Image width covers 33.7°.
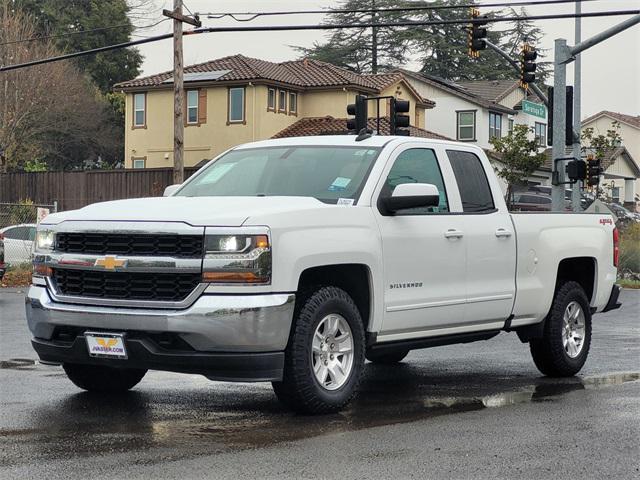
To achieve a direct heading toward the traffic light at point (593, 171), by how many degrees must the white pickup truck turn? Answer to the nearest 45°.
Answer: approximately 135° to its right

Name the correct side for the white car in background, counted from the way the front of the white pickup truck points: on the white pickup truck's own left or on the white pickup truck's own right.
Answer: on the white pickup truck's own right

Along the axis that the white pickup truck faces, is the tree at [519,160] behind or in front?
behind

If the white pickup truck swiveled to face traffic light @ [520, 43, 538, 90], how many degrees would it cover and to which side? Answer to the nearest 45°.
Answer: approximately 135° to its right

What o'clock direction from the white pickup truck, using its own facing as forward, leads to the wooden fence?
The wooden fence is roughly at 4 o'clock from the white pickup truck.

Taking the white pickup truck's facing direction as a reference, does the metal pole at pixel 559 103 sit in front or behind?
behind

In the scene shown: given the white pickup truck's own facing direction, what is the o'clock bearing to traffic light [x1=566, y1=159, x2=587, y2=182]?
The traffic light is roughly at 5 o'clock from the white pickup truck.

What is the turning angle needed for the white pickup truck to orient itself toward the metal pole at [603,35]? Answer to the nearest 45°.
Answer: approximately 135° to its right

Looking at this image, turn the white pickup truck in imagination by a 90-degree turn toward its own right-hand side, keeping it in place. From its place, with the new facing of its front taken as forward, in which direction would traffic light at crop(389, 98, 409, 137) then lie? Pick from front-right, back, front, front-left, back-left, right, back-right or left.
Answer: front-right

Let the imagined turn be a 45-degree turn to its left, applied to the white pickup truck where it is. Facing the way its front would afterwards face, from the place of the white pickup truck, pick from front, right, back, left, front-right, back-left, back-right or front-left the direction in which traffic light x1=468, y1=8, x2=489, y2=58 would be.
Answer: back

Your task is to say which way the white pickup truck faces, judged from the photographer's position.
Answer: facing the viewer and to the left of the viewer
